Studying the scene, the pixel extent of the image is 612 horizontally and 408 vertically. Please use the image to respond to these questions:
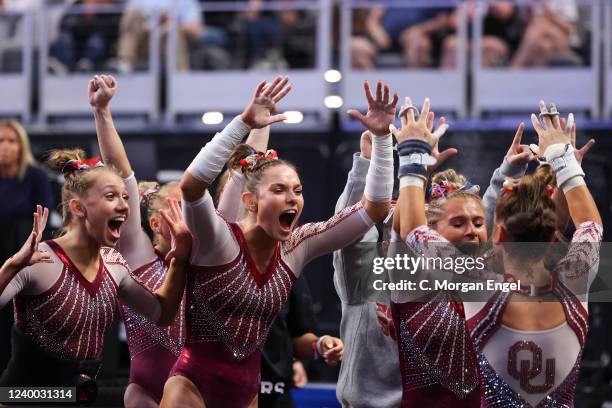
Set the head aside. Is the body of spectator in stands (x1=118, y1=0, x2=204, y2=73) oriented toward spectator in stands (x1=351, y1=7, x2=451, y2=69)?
no

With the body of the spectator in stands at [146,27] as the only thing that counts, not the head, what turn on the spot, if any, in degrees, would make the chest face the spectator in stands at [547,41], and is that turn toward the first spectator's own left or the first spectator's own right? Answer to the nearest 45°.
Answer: approximately 90° to the first spectator's own left

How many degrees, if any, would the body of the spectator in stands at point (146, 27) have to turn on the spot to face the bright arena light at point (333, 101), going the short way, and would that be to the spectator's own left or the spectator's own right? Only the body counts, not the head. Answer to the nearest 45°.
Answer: approximately 45° to the spectator's own left

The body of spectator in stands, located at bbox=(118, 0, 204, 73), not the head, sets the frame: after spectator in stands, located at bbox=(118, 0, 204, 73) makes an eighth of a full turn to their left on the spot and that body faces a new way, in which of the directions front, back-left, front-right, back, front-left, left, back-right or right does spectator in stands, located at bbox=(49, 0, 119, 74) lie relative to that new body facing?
back

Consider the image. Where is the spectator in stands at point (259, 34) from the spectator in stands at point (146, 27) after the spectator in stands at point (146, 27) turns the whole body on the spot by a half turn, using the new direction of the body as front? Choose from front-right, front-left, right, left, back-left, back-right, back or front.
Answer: right

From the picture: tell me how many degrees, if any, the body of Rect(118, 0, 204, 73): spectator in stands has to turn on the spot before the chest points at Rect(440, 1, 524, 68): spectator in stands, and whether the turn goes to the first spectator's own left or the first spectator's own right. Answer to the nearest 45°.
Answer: approximately 90° to the first spectator's own left

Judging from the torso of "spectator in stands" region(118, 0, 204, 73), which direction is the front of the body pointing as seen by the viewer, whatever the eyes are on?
toward the camera
